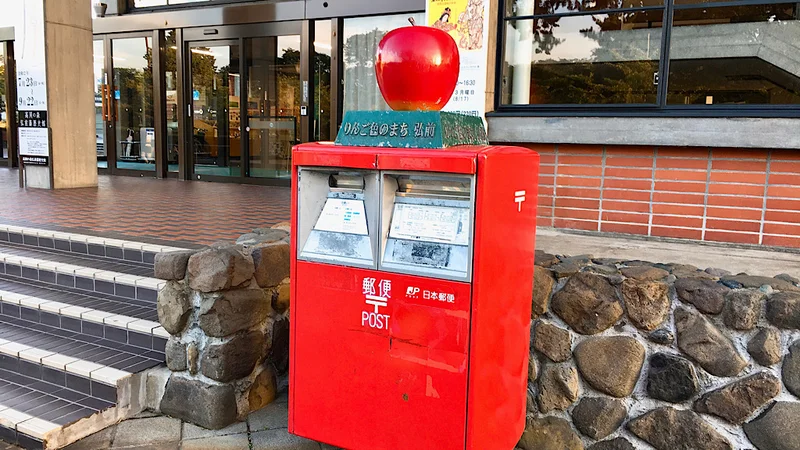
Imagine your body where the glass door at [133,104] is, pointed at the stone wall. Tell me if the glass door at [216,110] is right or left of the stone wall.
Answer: left

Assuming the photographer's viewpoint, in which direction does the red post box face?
facing the viewer and to the left of the viewer

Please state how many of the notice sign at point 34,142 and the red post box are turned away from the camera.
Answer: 0

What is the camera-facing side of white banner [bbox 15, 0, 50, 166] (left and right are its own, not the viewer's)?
front

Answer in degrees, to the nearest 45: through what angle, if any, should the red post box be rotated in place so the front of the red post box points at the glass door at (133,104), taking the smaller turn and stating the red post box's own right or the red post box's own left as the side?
approximately 90° to the red post box's own right

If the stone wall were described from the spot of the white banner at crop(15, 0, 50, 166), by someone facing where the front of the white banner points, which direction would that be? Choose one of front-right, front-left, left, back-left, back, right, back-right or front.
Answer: front

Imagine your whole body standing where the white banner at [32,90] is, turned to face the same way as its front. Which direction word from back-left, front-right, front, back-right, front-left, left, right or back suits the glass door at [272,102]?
left

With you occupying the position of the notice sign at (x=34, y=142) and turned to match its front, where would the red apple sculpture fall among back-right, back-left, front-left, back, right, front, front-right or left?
front

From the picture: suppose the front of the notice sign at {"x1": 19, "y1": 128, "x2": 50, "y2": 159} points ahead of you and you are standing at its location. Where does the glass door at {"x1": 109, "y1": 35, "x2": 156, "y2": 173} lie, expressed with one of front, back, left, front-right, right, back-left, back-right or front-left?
back-left

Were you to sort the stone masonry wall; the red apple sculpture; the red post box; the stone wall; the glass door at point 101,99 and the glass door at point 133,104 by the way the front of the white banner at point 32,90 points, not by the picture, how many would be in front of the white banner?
4

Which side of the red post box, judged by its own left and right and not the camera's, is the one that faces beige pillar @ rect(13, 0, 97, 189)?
right
